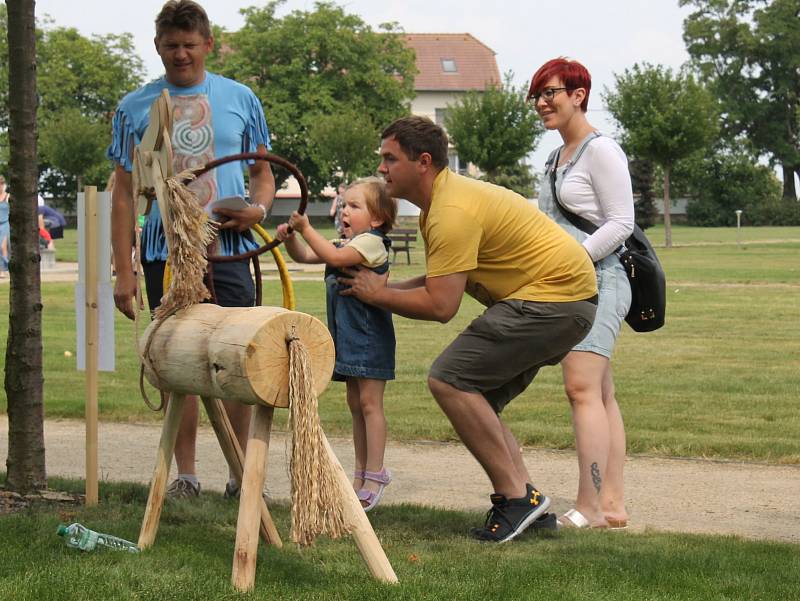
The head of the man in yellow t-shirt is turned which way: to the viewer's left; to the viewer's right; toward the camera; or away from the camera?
to the viewer's left

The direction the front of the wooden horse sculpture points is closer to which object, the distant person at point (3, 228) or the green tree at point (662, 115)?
the distant person

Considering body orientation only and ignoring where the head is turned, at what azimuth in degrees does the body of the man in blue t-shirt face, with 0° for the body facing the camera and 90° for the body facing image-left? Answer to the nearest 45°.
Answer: approximately 0°

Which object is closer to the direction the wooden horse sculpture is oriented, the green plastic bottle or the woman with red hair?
the green plastic bottle

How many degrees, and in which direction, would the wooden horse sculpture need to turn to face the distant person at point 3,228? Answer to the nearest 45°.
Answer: approximately 45° to its right

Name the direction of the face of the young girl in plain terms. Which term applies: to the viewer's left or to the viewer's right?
to the viewer's left

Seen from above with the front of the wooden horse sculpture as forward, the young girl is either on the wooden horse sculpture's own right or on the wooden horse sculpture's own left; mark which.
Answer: on the wooden horse sculpture's own right

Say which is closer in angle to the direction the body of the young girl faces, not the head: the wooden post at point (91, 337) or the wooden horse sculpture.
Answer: the wooden post

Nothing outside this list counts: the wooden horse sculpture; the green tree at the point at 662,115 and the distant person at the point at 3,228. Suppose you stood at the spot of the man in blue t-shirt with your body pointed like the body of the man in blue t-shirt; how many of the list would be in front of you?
1

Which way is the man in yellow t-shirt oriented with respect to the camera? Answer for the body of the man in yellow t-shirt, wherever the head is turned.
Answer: to the viewer's left

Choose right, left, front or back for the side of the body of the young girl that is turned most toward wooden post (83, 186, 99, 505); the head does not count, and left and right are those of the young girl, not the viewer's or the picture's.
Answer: front

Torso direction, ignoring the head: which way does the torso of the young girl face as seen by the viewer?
to the viewer's left

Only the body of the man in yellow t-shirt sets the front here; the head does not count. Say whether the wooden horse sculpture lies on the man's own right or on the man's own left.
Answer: on the man's own left

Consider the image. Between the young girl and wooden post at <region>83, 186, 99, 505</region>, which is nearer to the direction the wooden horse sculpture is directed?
the wooden post

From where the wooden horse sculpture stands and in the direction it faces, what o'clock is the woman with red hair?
The woman with red hair is roughly at 3 o'clock from the wooden horse sculpture.

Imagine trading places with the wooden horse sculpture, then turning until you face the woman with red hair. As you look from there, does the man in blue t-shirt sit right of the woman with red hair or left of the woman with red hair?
left
